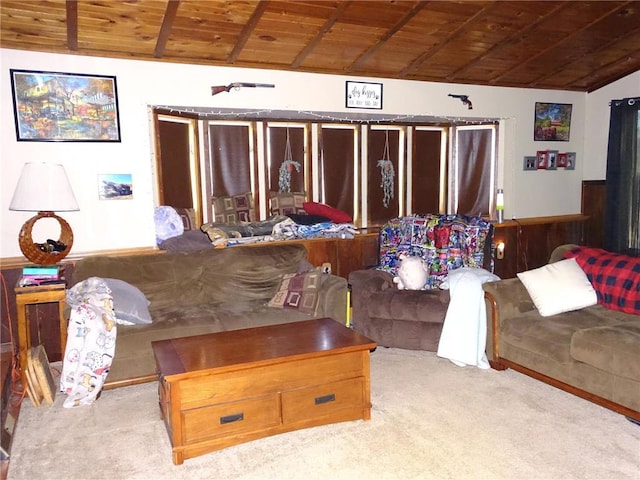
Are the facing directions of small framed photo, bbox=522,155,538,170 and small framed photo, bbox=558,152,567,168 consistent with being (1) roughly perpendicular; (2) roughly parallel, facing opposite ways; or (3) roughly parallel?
roughly parallel

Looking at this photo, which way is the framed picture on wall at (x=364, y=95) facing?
toward the camera

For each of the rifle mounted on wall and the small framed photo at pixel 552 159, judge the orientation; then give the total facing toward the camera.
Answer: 1

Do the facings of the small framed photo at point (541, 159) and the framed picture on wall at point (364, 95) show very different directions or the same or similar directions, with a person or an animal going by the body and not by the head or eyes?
same or similar directions

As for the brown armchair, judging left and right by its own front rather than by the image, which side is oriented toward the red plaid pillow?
left

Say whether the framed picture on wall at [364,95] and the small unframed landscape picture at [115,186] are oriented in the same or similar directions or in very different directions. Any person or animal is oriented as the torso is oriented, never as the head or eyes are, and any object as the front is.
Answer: same or similar directions

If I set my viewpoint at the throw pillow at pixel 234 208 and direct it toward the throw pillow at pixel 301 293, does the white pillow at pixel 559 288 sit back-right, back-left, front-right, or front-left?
front-left

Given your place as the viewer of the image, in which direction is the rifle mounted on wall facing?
facing to the right of the viewer

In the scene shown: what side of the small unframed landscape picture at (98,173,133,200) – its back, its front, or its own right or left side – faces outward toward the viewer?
front

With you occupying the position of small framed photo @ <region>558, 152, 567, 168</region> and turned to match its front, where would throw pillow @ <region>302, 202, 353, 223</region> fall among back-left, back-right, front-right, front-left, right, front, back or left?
front-right

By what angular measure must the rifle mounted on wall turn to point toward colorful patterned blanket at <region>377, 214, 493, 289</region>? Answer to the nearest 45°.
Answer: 0° — it already faces it

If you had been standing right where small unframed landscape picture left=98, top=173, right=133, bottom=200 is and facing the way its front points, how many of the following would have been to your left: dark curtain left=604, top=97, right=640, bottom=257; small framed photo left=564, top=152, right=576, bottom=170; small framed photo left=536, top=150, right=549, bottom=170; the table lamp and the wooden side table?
3

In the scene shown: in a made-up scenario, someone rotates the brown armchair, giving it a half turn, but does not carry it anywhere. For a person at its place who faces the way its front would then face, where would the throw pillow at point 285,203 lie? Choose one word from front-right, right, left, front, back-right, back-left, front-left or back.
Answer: left

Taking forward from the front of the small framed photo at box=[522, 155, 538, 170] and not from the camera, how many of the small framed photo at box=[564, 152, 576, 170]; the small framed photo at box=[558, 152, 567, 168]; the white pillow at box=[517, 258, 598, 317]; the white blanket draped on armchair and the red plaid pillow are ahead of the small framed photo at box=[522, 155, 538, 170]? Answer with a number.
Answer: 3

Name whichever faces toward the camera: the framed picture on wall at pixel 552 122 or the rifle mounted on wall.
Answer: the framed picture on wall

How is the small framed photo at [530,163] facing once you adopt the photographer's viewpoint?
facing the viewer

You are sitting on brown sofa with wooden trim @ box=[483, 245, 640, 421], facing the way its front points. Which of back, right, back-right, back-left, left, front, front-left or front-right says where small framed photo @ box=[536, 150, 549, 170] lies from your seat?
back-right

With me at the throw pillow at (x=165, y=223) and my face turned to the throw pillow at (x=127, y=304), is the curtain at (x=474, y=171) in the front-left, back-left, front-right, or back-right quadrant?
back-left
